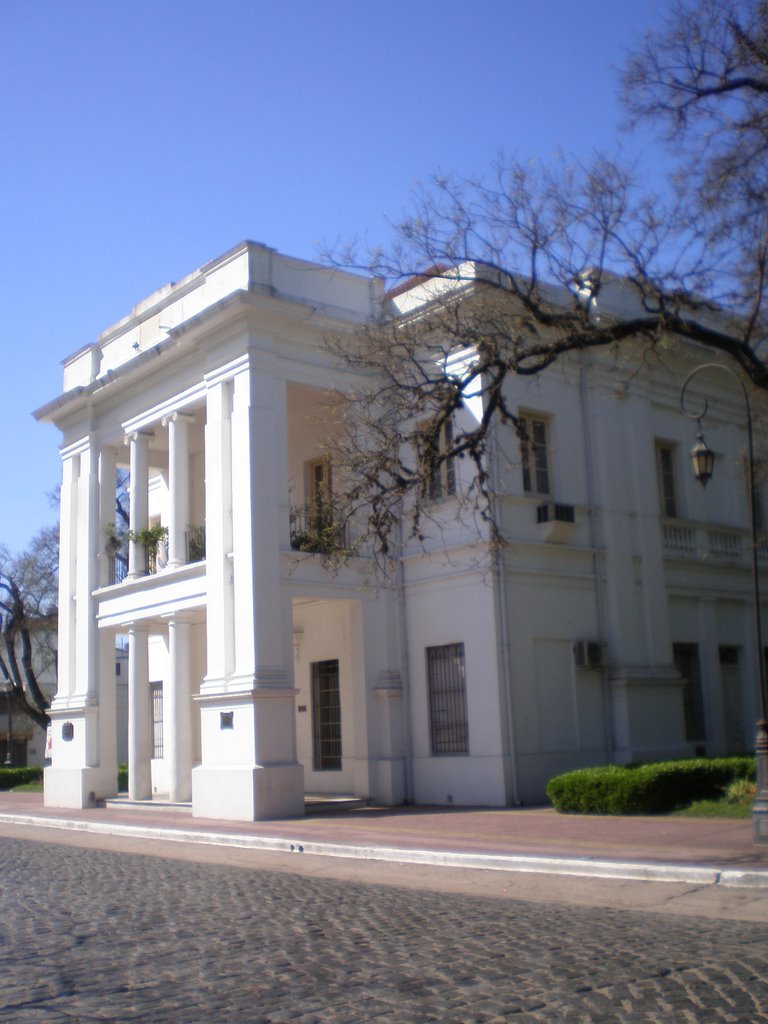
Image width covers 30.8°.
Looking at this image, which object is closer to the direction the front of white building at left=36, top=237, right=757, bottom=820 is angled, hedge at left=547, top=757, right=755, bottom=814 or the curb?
the curb

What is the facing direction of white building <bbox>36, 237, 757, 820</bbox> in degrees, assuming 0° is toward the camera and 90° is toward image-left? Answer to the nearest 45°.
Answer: approximately 45°

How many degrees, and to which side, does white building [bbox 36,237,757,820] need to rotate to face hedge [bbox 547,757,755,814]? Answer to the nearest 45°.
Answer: approximately 90° to its left

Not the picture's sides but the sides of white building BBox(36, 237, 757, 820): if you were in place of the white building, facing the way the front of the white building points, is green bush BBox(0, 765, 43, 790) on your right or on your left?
on your right
